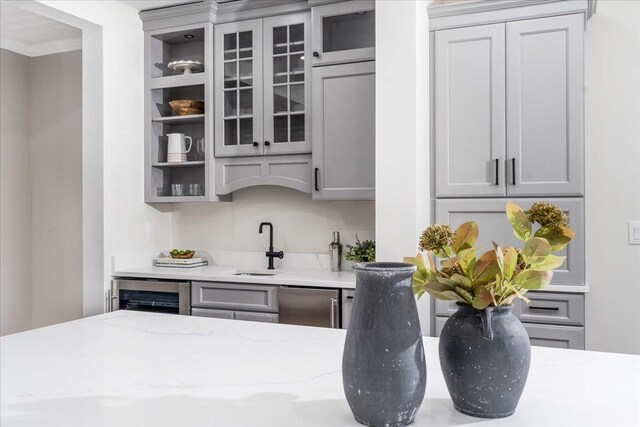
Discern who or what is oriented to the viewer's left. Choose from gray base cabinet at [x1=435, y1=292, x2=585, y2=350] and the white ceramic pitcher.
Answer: the white ceramic pitcher

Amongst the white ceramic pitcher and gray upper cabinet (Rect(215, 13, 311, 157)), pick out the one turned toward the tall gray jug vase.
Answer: the gray upper cabinet

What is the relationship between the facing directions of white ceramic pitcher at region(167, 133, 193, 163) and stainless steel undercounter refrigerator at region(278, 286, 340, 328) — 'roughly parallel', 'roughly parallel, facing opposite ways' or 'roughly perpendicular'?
roughly perpendicular

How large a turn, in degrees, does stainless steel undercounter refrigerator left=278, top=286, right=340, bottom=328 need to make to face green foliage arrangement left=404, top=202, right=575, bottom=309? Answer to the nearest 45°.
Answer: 0° — it already faces it

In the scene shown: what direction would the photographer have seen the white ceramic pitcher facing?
facing to the left of the viewer

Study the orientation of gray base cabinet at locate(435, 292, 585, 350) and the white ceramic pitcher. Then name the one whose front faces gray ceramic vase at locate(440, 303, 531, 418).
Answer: the gray base cabinet

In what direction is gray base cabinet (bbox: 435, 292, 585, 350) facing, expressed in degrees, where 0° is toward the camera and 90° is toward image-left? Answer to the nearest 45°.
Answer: approximately 0°

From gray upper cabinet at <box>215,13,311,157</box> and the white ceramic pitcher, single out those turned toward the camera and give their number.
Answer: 1

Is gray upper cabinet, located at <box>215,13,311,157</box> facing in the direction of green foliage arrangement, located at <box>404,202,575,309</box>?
yes

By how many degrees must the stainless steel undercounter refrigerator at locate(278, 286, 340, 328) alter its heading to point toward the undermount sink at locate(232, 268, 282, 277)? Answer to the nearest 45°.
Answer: approximately 135° to its right

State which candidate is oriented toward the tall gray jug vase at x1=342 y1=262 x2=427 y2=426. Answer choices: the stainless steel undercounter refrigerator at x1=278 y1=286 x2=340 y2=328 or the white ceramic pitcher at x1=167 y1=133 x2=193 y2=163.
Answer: the stainless steel undercounter refrigerator

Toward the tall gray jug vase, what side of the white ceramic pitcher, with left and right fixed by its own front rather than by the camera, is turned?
left
